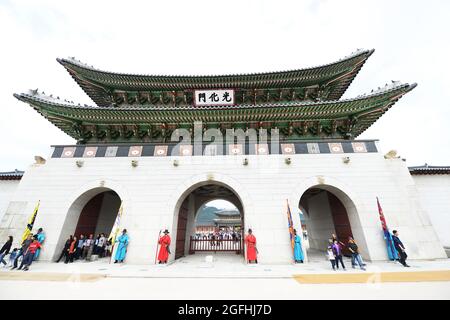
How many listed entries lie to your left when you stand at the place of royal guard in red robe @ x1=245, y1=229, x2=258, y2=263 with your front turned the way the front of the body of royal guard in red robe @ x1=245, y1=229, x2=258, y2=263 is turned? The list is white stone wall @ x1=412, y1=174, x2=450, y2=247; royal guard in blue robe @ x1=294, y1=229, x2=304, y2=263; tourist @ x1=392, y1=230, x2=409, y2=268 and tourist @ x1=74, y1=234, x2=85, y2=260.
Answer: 3

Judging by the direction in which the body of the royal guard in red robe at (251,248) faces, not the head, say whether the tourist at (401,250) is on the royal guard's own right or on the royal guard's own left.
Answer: on the royal guard's own left

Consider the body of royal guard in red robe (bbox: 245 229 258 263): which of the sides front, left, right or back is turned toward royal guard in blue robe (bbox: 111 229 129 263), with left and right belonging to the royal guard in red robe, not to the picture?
right

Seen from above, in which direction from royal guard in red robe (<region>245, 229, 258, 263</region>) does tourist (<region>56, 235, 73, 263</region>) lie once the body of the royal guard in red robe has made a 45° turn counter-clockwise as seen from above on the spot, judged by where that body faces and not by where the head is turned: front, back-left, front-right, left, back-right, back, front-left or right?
back-right

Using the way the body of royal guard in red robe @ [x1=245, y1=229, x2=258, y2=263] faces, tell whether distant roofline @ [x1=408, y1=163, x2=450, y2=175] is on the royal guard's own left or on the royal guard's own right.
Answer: on the royal guard's own left

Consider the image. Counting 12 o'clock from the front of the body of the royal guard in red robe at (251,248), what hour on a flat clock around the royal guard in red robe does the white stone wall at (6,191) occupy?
The white stone wall is roughly at 3 o'clock from the royal guard in red robe.

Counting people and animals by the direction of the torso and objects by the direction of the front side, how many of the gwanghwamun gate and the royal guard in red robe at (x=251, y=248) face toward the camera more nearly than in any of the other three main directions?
2

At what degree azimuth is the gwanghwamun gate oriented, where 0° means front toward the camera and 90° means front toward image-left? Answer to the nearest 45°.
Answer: approximately 0°
